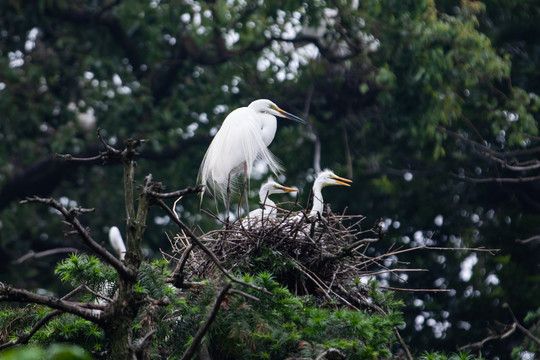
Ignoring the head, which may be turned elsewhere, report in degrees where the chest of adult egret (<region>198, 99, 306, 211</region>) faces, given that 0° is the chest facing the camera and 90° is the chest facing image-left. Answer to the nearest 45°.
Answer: approximately 270°

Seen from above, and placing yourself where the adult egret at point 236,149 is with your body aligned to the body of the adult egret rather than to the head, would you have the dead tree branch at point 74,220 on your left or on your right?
on your right
